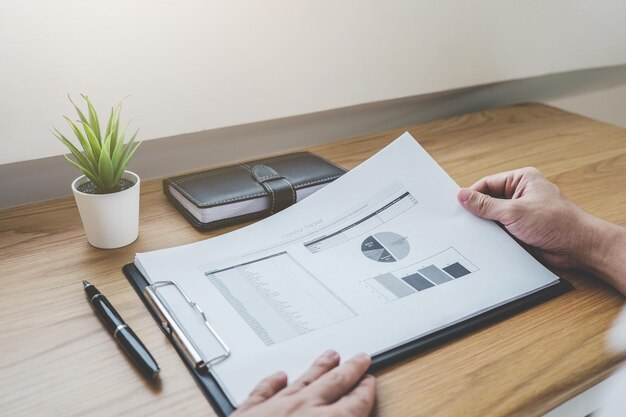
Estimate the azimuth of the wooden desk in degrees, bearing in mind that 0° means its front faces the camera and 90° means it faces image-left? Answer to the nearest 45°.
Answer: approximately 315°
